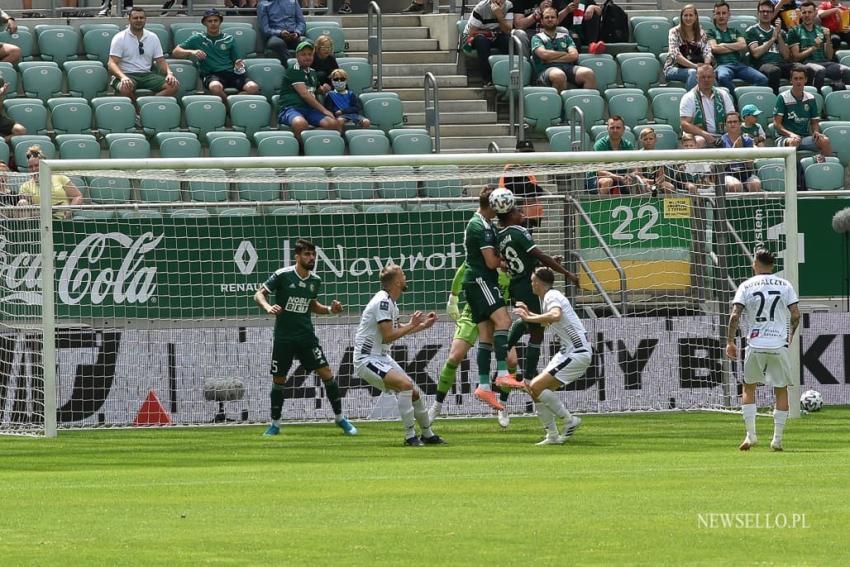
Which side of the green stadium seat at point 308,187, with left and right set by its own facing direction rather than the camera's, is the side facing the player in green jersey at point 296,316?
front

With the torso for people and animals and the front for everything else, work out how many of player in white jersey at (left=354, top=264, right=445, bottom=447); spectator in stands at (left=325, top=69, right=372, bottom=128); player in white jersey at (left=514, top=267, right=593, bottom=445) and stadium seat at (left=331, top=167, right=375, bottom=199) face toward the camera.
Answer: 2

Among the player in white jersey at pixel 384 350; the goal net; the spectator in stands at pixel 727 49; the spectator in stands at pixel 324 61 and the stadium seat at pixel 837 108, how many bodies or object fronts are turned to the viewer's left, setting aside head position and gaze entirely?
0

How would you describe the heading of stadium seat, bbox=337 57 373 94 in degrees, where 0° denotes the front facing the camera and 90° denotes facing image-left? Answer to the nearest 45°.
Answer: approximately 0°

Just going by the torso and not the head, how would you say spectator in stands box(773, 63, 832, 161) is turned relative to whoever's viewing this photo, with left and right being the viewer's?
facing the viewer

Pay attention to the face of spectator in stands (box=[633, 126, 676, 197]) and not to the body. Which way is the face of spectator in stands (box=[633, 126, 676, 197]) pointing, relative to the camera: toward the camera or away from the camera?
toward the camera

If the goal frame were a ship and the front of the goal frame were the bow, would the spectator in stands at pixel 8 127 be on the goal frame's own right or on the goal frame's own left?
on the goal frame's own right

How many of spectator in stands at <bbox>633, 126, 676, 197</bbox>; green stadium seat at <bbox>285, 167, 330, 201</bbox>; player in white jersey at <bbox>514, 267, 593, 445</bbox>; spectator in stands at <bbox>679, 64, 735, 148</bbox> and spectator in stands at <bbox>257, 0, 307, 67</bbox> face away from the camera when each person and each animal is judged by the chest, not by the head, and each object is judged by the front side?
0

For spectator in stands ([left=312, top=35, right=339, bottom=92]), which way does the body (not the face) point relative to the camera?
toward the camera

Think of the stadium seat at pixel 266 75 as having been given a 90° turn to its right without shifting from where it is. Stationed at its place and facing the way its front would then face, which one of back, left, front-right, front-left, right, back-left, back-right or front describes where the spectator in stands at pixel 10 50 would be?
front

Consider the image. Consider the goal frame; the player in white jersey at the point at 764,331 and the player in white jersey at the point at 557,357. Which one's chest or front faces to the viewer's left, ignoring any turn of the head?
the player in white jersey at the point at 557,357

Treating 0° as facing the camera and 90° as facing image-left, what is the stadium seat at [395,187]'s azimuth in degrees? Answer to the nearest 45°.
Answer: approximately 0°

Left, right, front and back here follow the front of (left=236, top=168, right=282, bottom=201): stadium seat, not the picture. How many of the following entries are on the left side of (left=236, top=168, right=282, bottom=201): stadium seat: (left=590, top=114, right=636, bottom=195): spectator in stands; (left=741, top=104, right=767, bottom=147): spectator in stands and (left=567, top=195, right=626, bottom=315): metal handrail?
3

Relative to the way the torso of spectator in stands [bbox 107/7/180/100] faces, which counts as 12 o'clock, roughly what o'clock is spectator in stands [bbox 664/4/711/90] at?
spectator in stands [bbox 664/4/711/90] is roughly at 9 o'clock from spectator in stands [bbox 107/7/180/100].

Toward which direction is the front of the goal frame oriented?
toward the camera

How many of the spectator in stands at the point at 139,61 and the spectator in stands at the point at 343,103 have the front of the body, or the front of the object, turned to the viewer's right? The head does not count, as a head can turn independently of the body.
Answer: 0

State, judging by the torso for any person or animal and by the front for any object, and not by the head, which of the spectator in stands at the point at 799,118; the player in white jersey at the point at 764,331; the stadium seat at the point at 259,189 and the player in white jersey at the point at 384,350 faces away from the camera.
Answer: the player in white jersey at the point at 764,331
